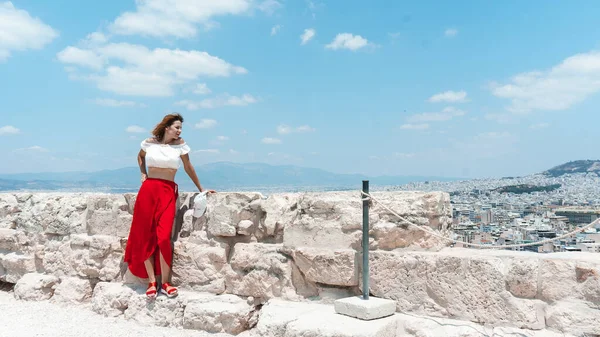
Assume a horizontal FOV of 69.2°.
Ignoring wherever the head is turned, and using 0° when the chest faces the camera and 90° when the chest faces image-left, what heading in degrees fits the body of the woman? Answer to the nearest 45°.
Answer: approximately 0°

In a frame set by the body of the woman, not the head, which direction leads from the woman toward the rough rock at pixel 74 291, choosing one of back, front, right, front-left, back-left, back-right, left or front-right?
back-right

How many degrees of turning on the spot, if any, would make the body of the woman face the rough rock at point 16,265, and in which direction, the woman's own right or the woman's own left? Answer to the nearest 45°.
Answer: approximately 135° to the woman's own right

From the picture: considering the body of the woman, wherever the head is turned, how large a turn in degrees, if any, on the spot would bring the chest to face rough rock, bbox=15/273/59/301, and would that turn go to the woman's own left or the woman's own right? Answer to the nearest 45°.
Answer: approximately 135° to the woman's own right

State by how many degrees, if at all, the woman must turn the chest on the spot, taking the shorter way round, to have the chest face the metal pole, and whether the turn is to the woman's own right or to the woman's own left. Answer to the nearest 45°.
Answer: approximately 45° to the woman's own left
